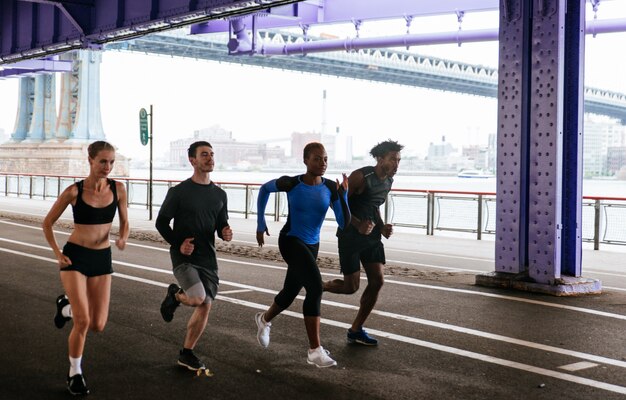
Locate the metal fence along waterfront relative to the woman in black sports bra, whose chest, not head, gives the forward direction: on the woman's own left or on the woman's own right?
on the woman's own left

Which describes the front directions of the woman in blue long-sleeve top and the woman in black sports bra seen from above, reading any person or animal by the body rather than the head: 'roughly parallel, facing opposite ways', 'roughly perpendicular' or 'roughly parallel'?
roughly parallel

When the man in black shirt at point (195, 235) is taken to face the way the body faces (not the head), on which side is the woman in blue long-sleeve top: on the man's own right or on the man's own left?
on the man's own left

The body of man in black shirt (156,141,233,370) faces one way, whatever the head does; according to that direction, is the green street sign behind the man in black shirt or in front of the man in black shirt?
behind

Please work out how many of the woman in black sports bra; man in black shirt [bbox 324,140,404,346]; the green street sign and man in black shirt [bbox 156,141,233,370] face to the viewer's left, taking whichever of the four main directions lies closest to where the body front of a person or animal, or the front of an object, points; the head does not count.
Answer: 0

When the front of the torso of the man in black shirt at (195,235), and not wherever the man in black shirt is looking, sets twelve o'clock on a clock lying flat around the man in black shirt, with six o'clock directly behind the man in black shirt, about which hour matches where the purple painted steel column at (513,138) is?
The purple painted steel column is roughly at 9 o'clock from the man in black shirt.

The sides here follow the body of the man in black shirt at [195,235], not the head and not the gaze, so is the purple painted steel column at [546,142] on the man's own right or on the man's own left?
on the man's own left

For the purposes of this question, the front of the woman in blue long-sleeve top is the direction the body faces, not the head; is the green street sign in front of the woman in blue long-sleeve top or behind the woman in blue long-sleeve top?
behind
